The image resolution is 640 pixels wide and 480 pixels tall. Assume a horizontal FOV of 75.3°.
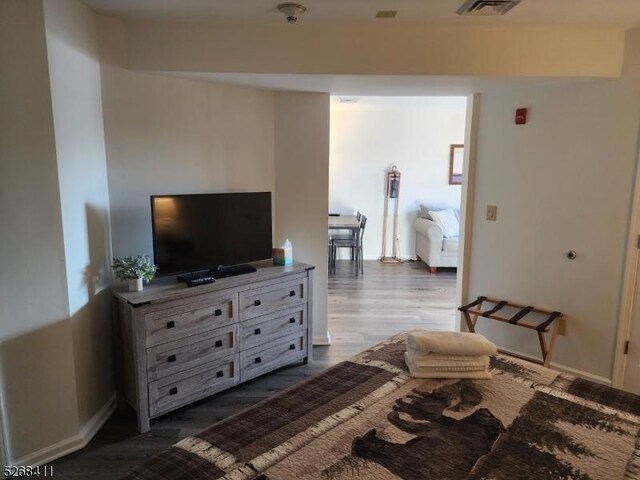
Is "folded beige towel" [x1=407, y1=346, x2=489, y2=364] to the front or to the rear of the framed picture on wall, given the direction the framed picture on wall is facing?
to the front

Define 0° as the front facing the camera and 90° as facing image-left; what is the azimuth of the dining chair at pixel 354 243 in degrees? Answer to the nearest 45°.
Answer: approximately 90°

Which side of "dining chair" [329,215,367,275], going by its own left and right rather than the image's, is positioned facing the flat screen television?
left

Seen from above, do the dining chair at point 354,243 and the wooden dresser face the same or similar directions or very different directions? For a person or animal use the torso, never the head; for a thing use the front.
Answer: very different directions

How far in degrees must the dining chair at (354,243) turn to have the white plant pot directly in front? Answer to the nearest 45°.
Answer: approximately 90° to its left

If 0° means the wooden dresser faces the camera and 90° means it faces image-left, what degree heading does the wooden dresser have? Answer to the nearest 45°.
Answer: approximately 315°
